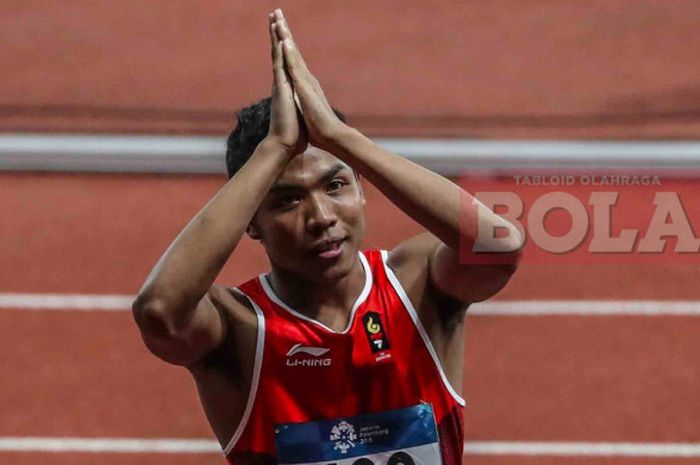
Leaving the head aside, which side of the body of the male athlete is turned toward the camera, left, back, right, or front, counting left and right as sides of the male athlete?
front

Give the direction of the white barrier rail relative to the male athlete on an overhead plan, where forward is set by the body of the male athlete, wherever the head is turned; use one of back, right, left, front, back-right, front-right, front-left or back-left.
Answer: back
